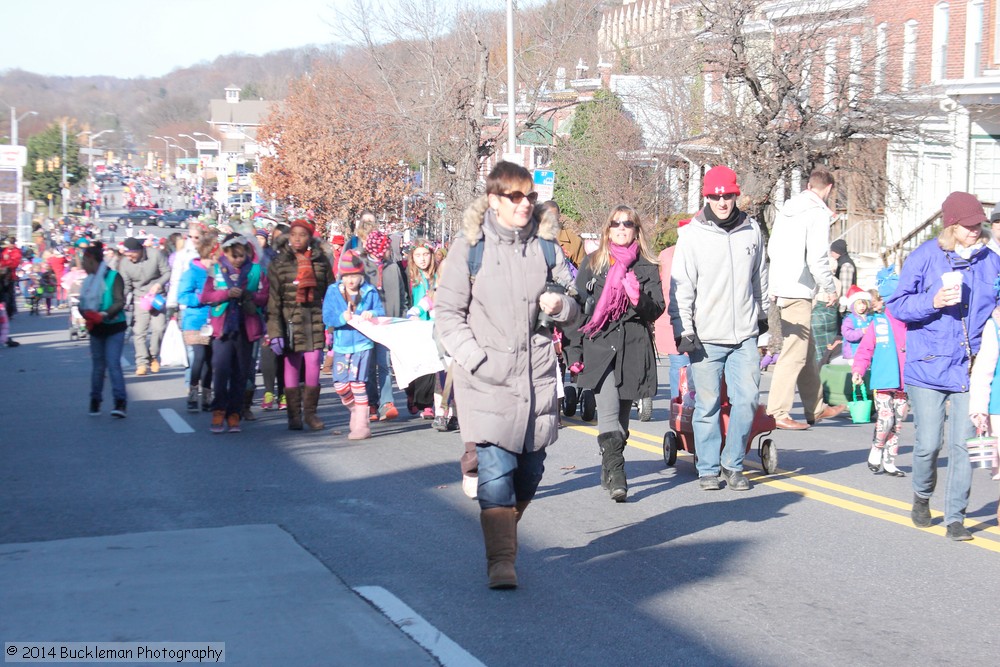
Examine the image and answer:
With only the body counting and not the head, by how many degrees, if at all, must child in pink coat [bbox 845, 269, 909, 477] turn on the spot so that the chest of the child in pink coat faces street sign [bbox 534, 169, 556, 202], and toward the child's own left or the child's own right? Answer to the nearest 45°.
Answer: approximately 135° to the child's own right

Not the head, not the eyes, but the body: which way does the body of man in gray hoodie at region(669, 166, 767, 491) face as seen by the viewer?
toward the camera

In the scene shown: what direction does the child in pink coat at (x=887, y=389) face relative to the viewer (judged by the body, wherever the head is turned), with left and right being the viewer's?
facing the viewer

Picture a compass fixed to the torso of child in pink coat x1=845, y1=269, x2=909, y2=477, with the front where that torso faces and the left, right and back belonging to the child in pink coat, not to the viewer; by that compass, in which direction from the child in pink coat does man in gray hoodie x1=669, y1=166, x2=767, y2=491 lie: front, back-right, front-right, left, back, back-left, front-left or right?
front-right

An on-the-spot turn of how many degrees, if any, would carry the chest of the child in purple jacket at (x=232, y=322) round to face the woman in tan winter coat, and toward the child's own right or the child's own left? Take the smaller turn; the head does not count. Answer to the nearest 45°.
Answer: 0° — they already face them

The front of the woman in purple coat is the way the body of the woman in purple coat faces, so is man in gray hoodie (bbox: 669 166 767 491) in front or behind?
behind

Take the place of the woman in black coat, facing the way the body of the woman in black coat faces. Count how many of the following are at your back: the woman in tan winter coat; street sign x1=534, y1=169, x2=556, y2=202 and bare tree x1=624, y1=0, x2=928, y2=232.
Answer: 2

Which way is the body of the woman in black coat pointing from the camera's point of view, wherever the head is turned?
toward the camera

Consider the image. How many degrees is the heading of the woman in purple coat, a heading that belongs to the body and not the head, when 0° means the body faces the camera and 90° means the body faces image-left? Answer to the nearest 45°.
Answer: approximately 315°

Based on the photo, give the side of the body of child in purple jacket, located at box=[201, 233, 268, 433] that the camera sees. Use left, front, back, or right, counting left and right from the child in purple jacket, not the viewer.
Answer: front

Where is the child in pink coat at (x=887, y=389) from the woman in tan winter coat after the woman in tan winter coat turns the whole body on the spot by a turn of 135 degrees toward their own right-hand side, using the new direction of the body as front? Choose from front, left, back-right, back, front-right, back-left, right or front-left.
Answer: back-right
